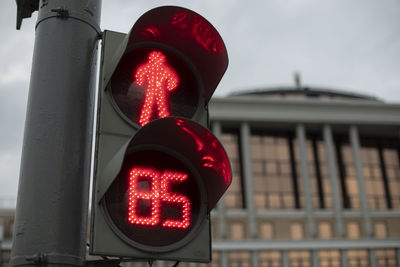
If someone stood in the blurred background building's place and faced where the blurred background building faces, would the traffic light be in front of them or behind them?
in front

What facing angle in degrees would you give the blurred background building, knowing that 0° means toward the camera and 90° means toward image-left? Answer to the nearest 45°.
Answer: approximately 0°

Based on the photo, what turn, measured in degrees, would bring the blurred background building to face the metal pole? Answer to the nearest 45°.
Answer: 0° — it already faces it
